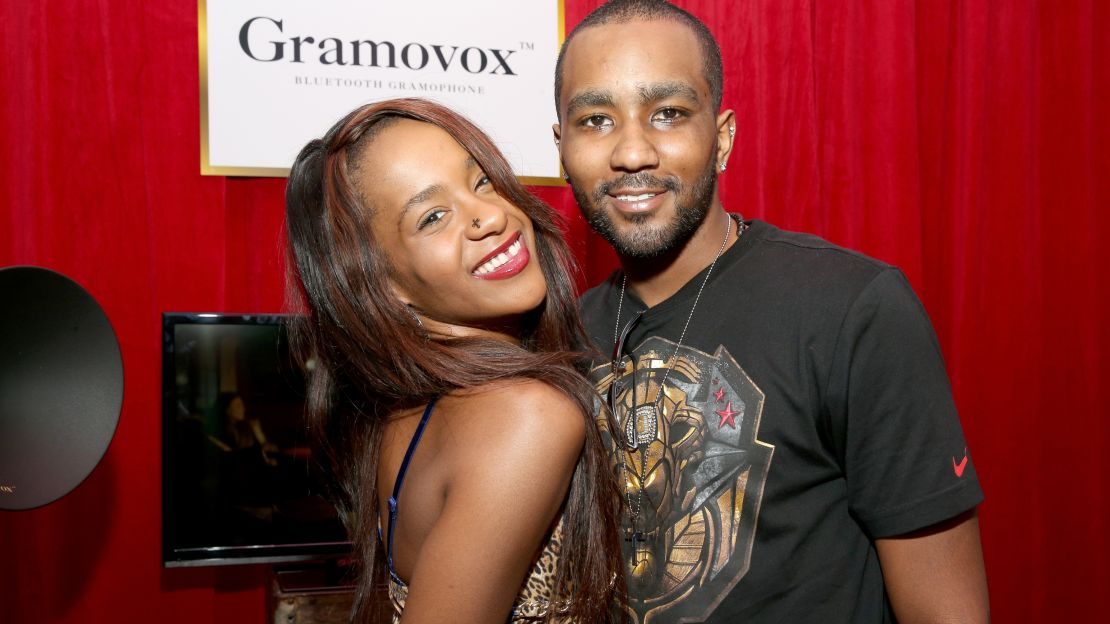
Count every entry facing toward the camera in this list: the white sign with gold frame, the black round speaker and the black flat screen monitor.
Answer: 3

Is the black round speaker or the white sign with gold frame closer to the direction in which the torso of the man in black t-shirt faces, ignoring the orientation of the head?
the black round speaker

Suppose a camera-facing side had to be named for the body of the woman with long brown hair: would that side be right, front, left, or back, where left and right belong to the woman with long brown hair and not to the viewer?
right

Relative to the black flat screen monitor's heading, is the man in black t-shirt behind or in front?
in front

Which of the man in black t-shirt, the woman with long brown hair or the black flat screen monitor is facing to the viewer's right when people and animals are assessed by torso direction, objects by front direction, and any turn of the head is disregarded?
the woman with long brown hair

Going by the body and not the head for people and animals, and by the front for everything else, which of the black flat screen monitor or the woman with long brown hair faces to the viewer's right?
the woman with long brown hair

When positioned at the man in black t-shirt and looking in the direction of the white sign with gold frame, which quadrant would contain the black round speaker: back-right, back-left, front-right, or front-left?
front-left

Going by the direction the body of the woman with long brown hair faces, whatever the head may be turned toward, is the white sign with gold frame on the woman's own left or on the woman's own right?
on the woman's own left

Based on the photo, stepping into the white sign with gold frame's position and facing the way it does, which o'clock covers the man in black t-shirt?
The man in black t-shirt is roughly at 11 o'clock from the white sign with gold frame.

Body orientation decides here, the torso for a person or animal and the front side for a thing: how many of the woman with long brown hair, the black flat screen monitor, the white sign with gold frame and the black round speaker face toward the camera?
3

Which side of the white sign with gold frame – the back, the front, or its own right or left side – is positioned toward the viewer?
front

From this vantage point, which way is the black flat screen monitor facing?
toward the camera
